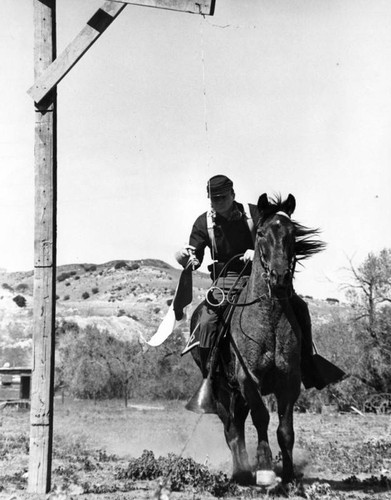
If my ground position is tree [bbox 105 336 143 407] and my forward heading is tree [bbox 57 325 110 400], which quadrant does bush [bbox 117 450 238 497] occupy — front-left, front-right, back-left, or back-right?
back-left

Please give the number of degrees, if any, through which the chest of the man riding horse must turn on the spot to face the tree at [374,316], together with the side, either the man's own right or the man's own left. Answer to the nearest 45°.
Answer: approximately 180°

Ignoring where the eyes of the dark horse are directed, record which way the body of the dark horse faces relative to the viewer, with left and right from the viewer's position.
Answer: facing the viewer

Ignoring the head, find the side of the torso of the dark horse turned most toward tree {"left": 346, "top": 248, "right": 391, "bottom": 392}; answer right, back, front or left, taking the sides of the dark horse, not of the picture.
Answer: back

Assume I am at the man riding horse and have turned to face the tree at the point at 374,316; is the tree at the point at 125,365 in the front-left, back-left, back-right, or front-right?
front-left

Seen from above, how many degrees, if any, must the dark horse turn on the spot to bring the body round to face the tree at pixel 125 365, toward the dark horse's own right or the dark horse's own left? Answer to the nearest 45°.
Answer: approximately 180°

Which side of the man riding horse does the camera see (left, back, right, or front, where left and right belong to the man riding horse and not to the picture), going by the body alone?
front

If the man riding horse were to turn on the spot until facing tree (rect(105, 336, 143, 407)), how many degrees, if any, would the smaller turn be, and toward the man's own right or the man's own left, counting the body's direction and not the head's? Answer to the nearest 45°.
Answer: approximately 180°

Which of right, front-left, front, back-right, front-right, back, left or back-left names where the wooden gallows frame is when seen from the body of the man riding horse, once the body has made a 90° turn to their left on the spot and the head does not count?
back-right
